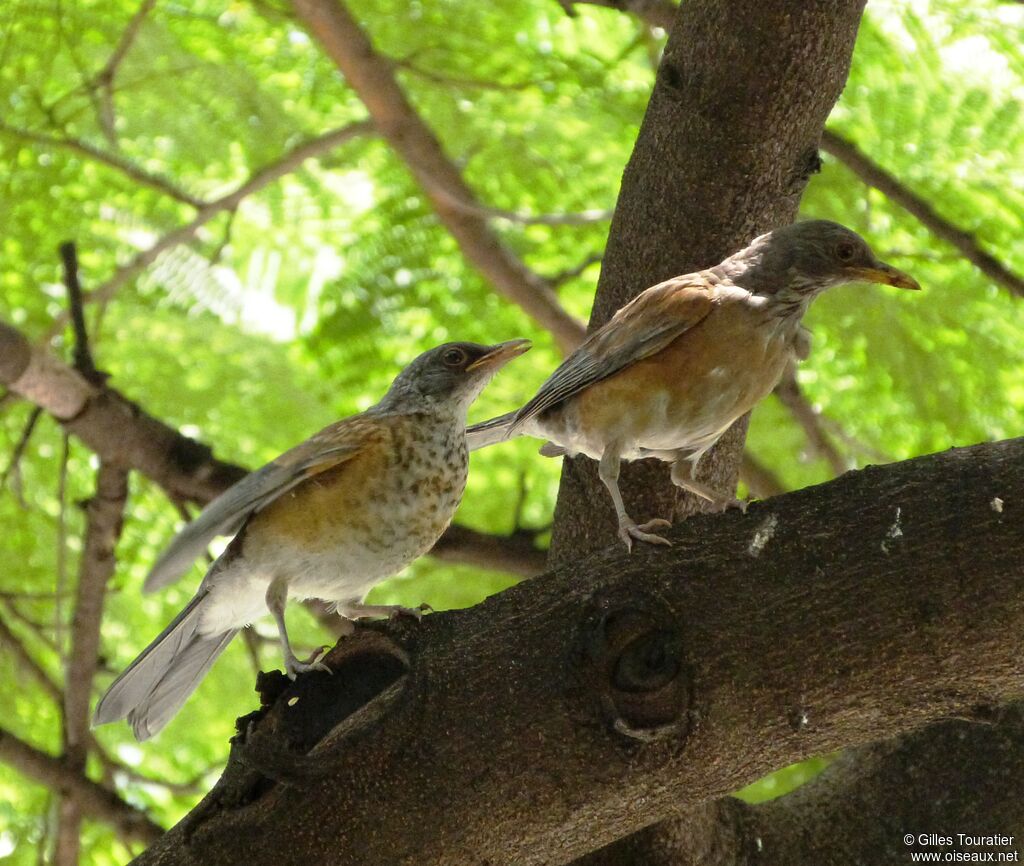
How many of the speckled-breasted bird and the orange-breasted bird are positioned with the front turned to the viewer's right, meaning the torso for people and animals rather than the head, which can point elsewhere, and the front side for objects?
2

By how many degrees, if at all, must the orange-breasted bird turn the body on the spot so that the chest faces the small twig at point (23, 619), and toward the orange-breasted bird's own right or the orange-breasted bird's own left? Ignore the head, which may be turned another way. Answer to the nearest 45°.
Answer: approximately 135° to the orange-breasted bird's own left

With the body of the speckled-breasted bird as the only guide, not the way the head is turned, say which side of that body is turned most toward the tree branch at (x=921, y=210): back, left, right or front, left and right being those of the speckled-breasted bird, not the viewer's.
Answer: front

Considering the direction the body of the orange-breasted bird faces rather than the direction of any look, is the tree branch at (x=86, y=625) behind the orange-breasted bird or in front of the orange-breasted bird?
behind

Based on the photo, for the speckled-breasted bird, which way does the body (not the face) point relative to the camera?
to the viewer's right

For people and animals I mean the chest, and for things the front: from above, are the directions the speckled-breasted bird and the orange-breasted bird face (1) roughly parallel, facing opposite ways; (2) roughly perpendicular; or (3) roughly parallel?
roughly parallel

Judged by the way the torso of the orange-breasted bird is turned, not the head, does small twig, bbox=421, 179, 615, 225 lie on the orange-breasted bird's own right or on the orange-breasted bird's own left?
on the orange-breasted bird's own left

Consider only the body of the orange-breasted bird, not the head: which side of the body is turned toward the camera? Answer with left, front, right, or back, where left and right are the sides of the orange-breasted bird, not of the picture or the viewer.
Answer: right

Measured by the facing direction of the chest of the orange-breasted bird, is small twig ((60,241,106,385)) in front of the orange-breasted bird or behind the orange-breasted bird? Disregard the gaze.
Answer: behind
